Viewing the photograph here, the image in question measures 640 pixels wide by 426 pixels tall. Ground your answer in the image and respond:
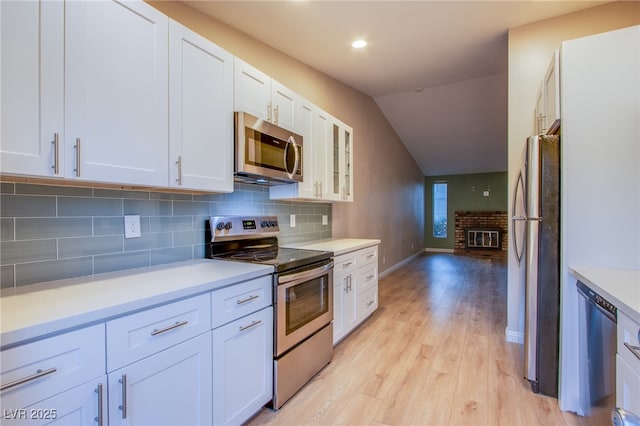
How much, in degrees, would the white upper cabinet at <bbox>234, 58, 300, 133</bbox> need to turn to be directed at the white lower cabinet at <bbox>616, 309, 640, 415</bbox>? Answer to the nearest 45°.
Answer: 0° — it already faces it

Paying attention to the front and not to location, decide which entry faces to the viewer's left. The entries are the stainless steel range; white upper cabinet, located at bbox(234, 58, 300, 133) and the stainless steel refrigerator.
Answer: the stainless steel refrigerator

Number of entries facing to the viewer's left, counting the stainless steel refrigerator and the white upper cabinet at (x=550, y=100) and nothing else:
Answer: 2

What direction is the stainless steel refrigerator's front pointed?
to the viewer's left

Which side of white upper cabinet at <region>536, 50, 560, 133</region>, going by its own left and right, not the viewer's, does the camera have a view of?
left

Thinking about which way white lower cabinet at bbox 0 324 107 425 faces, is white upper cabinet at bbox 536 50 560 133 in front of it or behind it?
in front

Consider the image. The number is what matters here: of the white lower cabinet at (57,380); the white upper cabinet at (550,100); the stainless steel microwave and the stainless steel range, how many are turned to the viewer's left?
1

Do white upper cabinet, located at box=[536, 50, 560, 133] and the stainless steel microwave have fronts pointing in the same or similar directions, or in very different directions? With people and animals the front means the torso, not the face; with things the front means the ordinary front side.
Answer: very different directions

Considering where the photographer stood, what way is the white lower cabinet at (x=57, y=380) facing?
facing the viewer and to the right of the viewer

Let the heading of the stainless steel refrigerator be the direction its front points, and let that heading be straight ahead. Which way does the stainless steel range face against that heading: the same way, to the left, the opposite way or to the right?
the opposite way

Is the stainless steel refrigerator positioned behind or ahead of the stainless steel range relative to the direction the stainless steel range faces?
ahead
